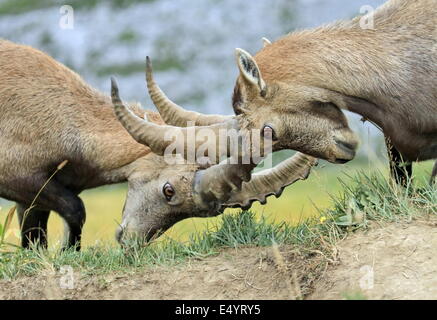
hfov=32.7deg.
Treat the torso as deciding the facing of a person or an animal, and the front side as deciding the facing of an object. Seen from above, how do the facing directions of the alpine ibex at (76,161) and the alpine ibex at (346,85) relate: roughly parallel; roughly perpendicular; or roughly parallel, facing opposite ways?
roughly parallel, facing opposite ways

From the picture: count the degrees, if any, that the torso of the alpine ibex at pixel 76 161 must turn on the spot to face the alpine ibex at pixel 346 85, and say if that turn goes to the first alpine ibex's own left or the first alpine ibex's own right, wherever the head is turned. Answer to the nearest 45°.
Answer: approximately 45° to the first alpine ibex's own right

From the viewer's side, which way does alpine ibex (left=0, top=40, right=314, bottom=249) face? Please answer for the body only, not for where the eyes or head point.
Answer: to the viewer's right

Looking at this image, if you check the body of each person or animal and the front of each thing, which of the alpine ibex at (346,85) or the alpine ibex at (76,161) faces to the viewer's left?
the alpine ibex at (346,85)

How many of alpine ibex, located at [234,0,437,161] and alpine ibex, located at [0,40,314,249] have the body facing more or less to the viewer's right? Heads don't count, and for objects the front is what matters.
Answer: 1

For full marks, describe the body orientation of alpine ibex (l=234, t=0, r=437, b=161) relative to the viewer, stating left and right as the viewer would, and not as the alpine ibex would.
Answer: facing to the left of the viewer

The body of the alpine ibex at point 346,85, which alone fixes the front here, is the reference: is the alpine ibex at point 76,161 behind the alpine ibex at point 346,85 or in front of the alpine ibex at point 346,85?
in front
